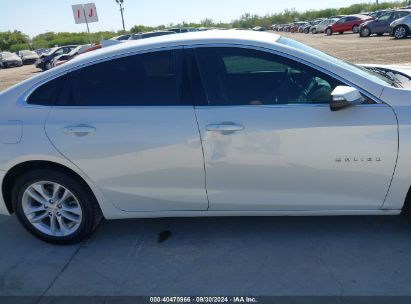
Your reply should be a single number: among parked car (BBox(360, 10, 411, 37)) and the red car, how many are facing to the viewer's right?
0

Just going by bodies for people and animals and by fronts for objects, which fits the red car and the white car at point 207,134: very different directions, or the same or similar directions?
very different directions

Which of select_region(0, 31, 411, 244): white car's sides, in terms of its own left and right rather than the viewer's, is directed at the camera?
right

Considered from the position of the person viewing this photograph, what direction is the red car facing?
facing the viewer and to the left of the viewer

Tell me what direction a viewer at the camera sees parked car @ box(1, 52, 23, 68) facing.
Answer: facing the viewer and to the right of the viewer

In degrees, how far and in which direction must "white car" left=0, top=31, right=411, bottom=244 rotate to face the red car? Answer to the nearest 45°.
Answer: approximately 90° to its left

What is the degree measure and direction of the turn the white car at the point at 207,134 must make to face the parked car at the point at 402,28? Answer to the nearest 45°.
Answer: approximately 45° to its left

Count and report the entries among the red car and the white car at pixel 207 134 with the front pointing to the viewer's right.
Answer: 1

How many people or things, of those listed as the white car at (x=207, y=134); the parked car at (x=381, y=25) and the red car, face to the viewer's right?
1
